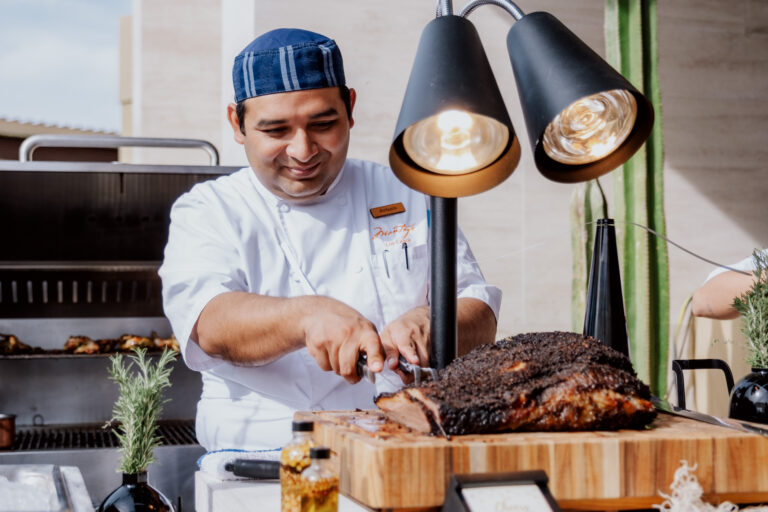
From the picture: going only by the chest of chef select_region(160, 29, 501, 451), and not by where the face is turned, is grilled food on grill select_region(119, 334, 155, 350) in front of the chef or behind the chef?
behind

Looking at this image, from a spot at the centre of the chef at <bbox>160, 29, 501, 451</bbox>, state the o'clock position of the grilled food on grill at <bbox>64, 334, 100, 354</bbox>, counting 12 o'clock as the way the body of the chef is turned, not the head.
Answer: The grilled food on grill is roughly at 5 o'clock from the chef.

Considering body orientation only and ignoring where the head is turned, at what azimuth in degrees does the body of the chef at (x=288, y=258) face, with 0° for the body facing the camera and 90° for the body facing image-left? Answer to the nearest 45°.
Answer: approximately 0°

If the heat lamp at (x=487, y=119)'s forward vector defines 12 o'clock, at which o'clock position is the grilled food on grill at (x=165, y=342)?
The grilled food on grill is roughly at 5 o'clock from the heat lamp.

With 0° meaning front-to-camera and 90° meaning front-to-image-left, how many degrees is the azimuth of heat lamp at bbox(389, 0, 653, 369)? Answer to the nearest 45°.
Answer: approximately 0°

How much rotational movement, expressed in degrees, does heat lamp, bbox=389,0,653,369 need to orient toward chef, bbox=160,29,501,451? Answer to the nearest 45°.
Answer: approximately 135° to its right

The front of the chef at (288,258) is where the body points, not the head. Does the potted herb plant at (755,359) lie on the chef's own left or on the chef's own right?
on the chef's own left

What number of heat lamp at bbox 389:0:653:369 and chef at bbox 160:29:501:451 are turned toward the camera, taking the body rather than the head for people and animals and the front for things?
2

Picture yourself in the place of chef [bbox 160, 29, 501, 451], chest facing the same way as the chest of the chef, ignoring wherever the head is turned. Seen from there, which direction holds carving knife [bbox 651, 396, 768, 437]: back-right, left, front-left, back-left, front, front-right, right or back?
front-left
